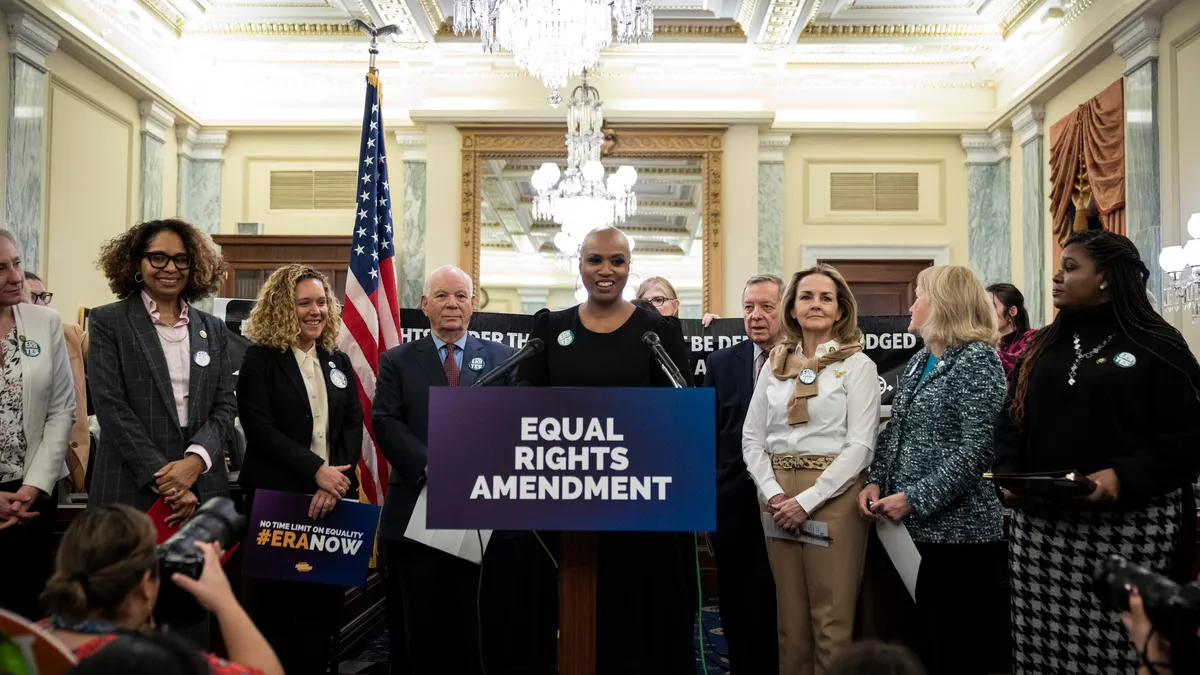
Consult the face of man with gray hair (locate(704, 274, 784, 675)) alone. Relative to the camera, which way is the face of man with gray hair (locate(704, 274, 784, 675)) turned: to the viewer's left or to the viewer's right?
to the viewer's left

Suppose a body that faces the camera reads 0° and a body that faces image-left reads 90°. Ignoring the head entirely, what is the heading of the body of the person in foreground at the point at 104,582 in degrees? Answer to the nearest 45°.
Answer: approximately 225°

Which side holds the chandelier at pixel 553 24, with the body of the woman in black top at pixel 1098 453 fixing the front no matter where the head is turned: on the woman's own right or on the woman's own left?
on the woman's own right

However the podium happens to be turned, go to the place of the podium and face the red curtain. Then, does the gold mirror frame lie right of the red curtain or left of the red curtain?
left

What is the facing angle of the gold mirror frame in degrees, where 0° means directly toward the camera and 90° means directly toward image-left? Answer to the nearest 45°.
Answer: approximately 0°

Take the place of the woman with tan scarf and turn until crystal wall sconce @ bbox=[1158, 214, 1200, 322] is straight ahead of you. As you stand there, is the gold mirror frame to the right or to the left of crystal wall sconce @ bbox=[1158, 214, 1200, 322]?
left
